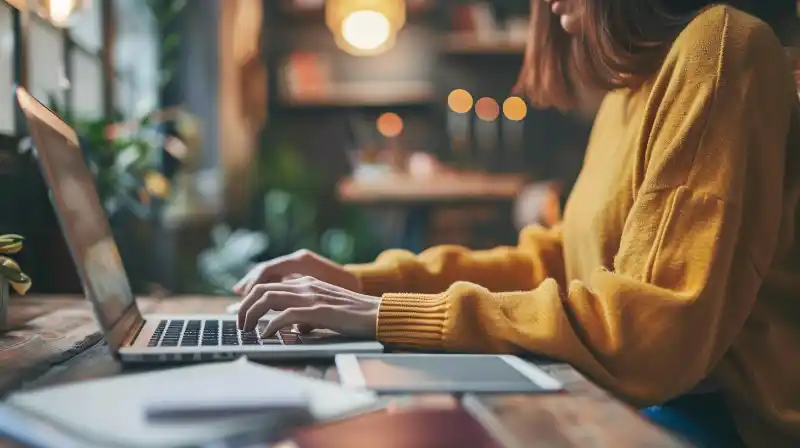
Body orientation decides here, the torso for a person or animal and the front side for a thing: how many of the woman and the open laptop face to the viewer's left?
1

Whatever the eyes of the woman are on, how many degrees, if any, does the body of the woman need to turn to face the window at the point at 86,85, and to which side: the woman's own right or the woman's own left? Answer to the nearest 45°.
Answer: approximately 45° to the woman's own right

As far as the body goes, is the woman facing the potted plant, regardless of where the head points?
yes

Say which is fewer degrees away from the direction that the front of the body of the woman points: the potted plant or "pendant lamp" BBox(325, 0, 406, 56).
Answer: the potted plant

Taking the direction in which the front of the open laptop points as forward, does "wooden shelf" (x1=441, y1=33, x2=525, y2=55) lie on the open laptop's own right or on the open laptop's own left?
on the open laptop's own left

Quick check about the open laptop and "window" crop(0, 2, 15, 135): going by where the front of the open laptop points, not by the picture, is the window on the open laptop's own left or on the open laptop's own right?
on the open laptop's own left

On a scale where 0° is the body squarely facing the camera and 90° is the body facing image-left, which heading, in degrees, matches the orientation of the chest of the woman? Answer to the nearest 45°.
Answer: approximately 90°

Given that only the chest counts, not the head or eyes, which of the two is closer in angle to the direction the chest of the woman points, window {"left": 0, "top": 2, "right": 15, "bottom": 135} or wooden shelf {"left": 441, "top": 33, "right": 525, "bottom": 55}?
the window

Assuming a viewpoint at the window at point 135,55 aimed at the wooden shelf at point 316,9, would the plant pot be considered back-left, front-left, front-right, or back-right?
back-right

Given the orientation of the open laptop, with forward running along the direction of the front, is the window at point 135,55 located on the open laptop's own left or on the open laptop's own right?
on the open laptop's own left

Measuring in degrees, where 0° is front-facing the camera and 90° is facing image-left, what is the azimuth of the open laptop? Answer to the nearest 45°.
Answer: approximately 270°

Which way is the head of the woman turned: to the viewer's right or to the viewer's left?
to the viewer's left

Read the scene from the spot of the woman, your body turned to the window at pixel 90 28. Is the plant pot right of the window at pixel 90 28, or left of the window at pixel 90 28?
left

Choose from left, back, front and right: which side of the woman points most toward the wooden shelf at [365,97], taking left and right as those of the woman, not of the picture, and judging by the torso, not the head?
right
